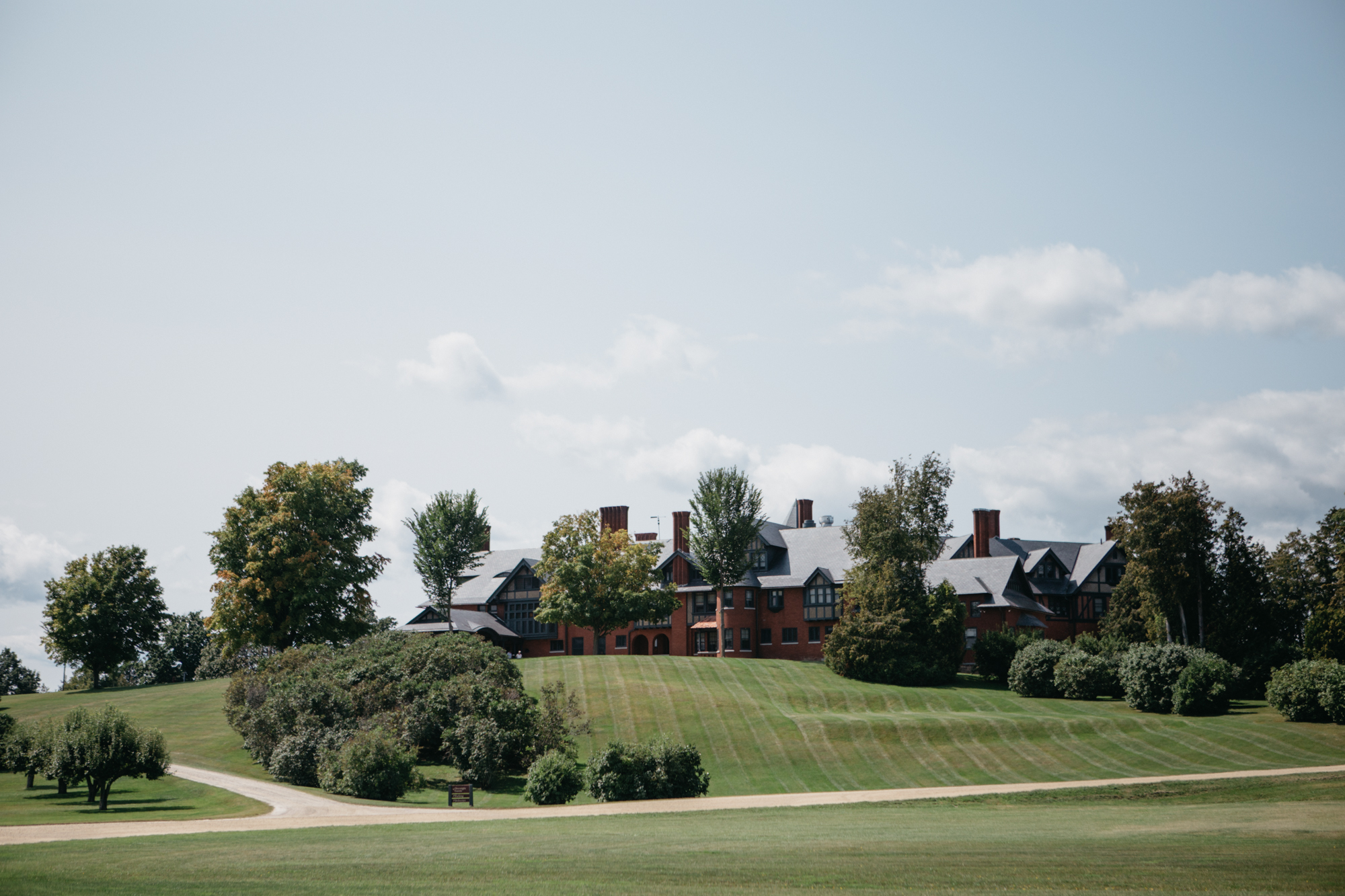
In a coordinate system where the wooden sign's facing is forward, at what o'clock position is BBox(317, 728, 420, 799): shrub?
The shrub is roughly at 4 o'clock from the wooden sign.

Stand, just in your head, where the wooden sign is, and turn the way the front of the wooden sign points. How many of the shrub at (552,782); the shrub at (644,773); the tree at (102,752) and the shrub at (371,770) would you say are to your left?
2

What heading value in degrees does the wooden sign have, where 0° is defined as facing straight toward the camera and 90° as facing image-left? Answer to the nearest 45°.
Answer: approximately 0°

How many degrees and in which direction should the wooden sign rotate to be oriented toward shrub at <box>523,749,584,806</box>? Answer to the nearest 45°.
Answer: approximately 90° to its left

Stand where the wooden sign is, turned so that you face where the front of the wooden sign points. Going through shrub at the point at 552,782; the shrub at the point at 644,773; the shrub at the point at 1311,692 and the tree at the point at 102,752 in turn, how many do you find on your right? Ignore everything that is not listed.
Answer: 1

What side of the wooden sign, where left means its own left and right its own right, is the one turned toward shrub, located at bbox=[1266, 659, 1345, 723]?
left

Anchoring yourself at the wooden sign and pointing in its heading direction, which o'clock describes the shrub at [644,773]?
The shrub is roughly at 9 o'clock from the wooden sign.

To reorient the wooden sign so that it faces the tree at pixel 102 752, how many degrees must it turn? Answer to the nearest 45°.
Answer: approximately 90° to its right

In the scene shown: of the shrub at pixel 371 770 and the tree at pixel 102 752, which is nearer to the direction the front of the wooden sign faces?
the tree
